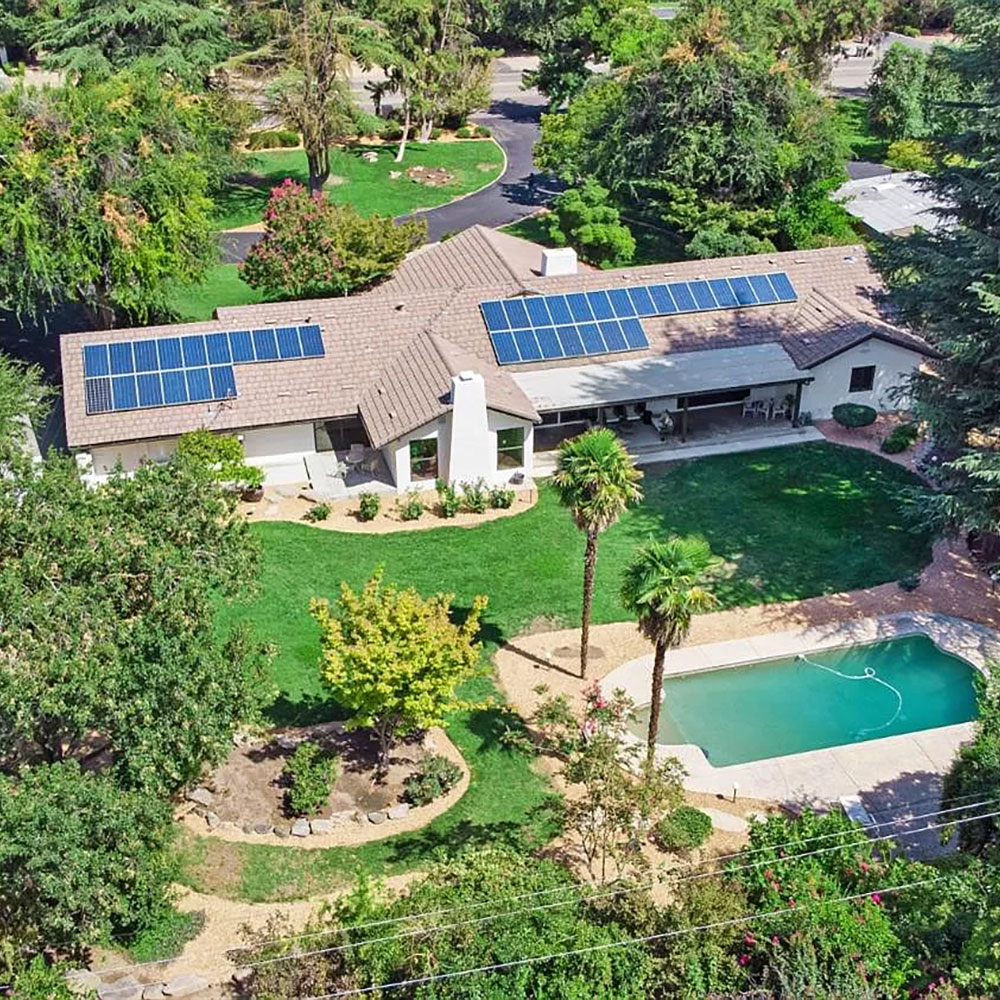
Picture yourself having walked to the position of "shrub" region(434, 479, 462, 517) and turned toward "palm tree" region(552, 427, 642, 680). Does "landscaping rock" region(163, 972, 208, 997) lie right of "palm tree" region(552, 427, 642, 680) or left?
right

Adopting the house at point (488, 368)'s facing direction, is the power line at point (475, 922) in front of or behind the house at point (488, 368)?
behind

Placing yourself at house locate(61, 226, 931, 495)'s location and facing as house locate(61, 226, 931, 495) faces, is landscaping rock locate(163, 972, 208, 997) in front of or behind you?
behind

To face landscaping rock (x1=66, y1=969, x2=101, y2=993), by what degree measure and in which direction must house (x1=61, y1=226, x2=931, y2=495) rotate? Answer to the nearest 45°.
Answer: approximately 180°

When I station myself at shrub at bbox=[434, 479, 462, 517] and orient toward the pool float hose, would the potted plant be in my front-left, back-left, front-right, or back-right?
back-right

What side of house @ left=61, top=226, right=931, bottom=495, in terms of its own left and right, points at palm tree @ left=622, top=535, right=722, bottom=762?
back

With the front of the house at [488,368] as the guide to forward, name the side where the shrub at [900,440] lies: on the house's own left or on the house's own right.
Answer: on the house's own right

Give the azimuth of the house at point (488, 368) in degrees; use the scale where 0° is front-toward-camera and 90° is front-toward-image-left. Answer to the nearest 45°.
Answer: approximately 180°

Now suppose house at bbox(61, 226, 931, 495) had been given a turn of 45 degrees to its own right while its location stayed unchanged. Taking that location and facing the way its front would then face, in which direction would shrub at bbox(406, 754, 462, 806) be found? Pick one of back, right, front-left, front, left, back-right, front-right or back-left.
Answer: back-right

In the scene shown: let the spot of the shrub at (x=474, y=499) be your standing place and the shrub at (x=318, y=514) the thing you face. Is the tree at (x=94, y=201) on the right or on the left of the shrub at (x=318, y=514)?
right

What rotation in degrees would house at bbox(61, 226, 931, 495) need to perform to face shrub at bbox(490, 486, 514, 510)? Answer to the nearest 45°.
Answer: approximately 180°

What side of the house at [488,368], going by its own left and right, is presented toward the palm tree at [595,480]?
back

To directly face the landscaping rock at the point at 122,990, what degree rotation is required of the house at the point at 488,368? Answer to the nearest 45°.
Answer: approximately 180°

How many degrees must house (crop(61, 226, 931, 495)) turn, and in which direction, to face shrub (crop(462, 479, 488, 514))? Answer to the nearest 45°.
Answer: approximately 180°

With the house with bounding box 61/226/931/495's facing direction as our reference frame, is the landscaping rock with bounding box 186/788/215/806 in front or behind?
behind

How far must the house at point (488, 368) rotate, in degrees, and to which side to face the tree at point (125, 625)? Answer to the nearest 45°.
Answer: approximately 180°

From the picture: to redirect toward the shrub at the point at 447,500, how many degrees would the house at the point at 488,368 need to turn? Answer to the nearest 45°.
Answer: approximately 180°
